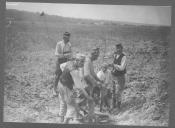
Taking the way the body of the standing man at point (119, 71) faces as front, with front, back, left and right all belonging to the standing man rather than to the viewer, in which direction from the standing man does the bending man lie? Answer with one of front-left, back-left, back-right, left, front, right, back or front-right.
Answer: front-right

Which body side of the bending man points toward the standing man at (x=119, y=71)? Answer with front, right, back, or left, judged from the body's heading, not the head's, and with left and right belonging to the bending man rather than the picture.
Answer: front

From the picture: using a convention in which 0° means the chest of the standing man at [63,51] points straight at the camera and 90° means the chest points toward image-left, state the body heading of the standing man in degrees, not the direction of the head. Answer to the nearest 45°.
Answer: approximately 315°

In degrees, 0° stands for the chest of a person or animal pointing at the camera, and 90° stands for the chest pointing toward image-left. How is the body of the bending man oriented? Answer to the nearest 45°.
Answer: approximately 270°

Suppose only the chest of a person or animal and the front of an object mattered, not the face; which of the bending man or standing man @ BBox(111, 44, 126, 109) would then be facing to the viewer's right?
the bending man
